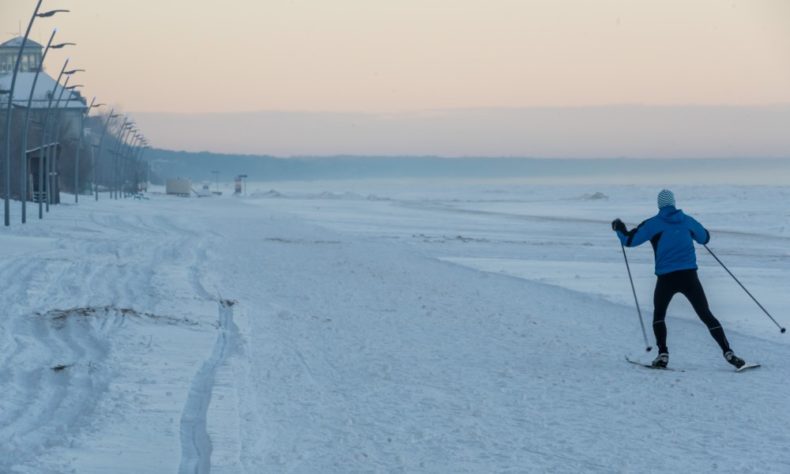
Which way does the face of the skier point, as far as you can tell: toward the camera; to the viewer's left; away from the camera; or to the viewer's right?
away from the camera

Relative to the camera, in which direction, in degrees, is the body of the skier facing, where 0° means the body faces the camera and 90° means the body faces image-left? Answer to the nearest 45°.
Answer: approximately 180°
